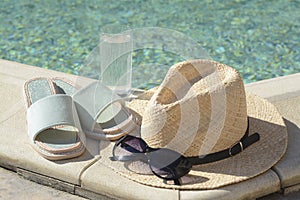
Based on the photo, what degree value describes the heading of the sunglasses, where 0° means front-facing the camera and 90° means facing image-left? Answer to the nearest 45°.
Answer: approximately 45°
